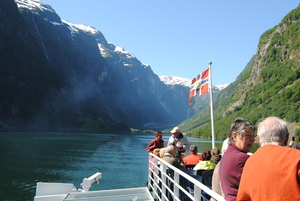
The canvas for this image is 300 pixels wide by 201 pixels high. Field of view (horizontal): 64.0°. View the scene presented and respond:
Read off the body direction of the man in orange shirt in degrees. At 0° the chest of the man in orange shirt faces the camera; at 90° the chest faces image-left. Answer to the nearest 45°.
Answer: approximately 180°

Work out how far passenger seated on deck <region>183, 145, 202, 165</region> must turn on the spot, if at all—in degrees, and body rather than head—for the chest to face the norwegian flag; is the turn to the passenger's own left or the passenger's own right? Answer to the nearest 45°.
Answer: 0° — they already face it

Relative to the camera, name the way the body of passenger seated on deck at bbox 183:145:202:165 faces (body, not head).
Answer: away from the camera

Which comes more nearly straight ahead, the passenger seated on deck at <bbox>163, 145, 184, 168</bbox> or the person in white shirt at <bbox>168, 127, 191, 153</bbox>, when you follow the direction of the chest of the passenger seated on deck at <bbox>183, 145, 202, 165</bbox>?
the person in white shirt

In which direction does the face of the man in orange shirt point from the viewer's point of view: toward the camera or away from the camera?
away from the camera

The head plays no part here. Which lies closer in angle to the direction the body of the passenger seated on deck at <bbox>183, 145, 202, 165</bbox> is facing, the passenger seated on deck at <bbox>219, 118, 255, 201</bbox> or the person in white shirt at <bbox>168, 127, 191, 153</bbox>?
the person in white shirt

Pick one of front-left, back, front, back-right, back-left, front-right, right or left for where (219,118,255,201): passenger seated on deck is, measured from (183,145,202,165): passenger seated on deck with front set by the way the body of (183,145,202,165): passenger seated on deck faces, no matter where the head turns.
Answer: back

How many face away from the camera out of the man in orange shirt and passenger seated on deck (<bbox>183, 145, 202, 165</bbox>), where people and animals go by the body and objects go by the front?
2

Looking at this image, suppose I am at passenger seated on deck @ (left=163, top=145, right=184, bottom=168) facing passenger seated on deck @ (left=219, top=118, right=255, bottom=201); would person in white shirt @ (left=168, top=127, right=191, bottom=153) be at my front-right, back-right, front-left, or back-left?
back-left

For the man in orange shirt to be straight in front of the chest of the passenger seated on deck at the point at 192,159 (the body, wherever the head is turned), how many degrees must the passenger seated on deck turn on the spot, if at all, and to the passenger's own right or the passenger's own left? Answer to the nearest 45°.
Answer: approximately 180°
